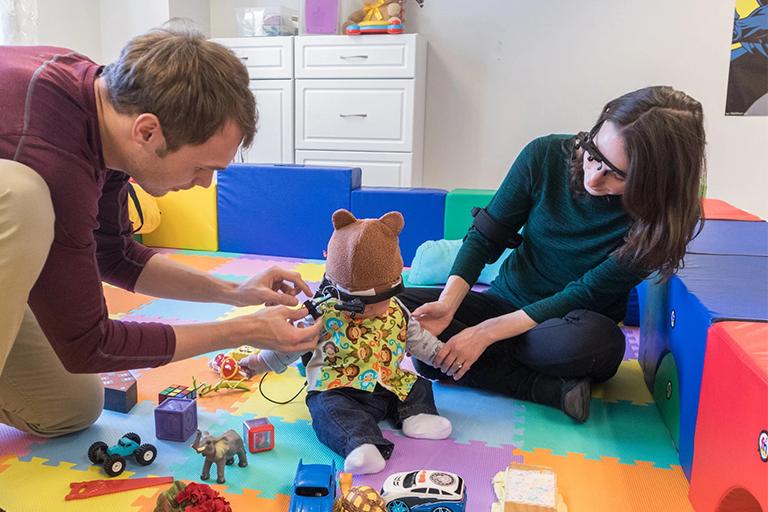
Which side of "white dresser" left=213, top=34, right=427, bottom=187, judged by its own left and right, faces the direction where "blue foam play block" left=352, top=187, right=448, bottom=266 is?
front

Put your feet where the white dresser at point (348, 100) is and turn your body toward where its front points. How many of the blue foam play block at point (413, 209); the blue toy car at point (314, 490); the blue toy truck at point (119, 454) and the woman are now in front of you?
4

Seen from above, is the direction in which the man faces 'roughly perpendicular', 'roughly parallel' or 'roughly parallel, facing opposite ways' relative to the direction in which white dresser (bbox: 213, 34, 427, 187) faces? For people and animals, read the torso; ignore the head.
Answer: roughly perpendicular

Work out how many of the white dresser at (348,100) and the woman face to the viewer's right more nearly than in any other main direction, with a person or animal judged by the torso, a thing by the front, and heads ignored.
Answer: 0

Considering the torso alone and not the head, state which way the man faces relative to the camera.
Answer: to the viewer's right

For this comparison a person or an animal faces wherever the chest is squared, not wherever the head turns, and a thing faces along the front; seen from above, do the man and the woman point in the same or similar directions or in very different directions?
very different directions
